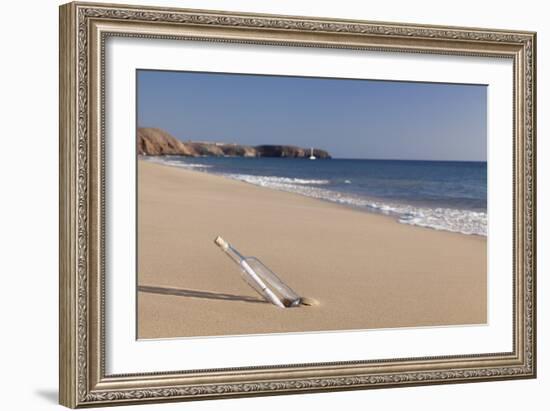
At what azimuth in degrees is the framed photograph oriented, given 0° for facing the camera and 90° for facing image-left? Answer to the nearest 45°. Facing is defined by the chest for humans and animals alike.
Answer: approximately 315°
